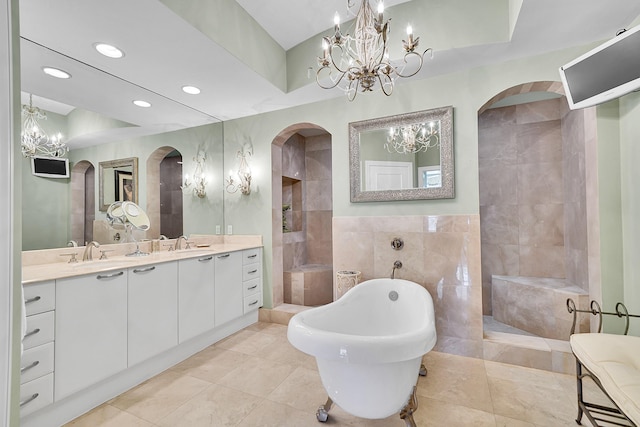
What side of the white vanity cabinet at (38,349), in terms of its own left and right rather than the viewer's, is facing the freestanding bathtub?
front

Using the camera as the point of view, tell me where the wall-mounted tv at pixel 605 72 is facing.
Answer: facing the viewer and to the left of the viewer

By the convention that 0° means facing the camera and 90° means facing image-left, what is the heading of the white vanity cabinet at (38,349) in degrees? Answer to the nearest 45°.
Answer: approximately 315°

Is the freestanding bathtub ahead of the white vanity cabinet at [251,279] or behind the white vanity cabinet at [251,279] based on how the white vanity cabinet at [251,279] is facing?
ahead

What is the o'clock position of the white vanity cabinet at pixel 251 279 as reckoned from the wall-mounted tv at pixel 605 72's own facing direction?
The white vanity cabinet is roughly at 1 o'clock from the wall-mounted tv.

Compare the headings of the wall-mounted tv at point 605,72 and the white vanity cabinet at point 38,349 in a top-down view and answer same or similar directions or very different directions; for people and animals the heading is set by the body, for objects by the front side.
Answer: very different directions

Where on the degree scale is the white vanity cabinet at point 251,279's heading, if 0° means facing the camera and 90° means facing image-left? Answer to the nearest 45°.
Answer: approximately 315°

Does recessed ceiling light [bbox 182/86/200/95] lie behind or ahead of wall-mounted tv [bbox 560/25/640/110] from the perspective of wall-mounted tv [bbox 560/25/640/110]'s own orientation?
ahead

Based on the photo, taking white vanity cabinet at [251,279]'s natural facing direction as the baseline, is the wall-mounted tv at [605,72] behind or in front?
in front

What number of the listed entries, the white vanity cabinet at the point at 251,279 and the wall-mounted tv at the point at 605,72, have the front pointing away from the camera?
0

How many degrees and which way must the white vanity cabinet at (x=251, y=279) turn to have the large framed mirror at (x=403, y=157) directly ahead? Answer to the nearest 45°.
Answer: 0° — it already faces it

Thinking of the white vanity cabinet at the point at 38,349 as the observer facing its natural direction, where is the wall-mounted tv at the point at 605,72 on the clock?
The wall-mounted tv is roughly at 12 o'clock from the white vanity cabinet.

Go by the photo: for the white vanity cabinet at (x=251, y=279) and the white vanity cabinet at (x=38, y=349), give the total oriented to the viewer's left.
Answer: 0
